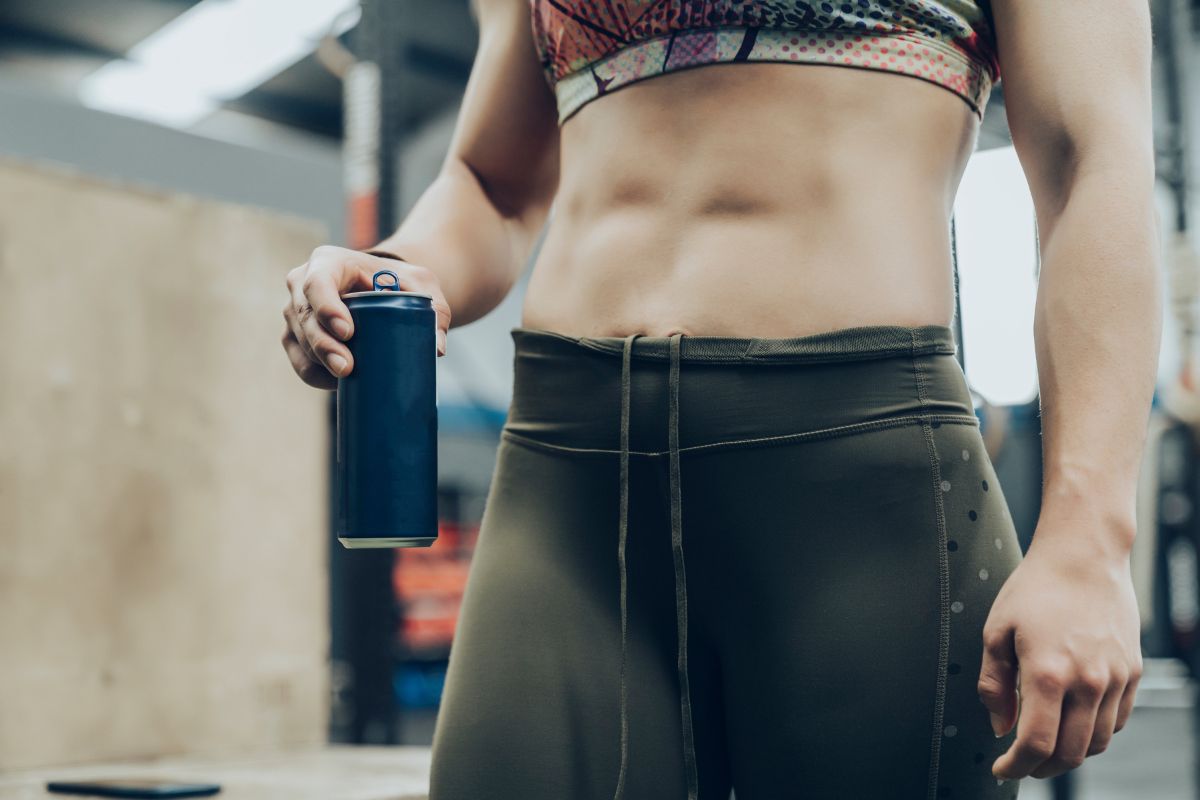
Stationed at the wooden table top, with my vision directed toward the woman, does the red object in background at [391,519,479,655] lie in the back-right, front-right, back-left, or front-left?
back-left

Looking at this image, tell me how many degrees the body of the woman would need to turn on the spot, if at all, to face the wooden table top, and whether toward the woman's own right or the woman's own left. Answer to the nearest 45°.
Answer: approximately 90° to the woman's own right

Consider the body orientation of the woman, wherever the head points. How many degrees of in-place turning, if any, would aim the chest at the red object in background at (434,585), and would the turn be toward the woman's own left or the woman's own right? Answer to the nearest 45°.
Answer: approximately 135° to the woman's own right

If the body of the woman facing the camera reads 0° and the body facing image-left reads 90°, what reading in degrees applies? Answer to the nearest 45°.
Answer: approximately 45°
